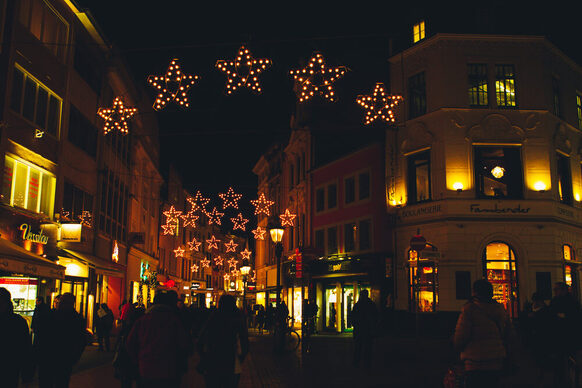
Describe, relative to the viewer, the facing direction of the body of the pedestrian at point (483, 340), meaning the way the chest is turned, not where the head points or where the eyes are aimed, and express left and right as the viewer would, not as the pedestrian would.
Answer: facing away from the viewer

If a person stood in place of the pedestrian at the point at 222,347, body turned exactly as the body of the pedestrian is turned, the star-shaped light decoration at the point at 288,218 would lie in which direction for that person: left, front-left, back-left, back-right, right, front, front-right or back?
front

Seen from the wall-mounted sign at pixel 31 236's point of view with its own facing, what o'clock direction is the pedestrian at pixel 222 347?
The pedestrian is roughly at 1 o'clock from the wall-mounted sign.

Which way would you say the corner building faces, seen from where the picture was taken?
facing the viewer

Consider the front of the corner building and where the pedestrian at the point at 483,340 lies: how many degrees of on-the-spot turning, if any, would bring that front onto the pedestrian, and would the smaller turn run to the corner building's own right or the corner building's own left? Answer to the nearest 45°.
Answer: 0° — it already faces them

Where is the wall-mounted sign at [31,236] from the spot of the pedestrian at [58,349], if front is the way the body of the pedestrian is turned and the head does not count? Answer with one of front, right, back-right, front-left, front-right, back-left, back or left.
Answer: front

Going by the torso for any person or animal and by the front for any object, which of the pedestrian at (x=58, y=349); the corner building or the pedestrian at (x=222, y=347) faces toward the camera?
the corner building

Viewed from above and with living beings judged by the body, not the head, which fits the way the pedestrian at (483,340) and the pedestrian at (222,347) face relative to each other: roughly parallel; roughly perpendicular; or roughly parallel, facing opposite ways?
roughly parallel

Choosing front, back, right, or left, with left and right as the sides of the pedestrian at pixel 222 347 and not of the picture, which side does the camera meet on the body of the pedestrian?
back

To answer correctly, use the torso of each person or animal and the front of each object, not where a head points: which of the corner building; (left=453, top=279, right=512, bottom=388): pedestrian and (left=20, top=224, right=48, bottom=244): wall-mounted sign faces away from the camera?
the pedestrian

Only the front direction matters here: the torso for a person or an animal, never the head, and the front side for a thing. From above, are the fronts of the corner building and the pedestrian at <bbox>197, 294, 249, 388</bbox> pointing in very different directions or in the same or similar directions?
very different directions

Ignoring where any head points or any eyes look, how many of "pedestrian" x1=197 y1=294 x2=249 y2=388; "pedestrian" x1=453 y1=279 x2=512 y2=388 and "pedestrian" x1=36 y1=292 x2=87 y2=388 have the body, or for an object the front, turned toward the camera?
0

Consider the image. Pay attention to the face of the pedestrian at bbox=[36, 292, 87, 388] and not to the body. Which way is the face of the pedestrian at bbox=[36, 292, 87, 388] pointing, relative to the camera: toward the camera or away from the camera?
away from the camera

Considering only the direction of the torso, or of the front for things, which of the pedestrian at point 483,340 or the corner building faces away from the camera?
the pedestrian

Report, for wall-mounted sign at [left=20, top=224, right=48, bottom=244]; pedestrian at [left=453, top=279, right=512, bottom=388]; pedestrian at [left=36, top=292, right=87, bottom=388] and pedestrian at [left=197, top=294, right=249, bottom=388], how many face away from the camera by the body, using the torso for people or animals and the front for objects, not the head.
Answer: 3

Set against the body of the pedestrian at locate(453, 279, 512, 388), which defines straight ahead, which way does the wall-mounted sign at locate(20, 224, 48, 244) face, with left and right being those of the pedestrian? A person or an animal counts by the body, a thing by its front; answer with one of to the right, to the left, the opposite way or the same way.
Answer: to the right

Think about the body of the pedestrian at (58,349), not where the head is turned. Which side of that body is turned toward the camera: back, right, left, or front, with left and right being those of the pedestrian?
back

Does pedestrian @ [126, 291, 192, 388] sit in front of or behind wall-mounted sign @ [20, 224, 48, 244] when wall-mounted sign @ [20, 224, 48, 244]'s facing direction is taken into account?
in front

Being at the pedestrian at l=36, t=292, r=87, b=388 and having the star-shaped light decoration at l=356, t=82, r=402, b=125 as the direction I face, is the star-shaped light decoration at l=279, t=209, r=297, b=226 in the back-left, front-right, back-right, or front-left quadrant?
front-left
